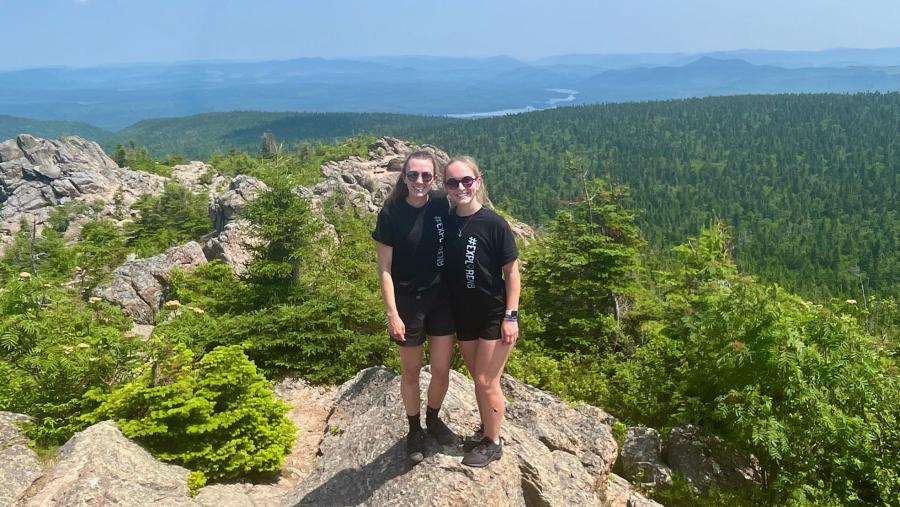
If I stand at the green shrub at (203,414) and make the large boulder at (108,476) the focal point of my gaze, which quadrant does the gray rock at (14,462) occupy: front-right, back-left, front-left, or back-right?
front-right

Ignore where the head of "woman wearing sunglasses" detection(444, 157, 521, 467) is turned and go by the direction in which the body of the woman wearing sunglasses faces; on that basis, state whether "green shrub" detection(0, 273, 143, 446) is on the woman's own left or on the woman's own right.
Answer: on the woman's own right

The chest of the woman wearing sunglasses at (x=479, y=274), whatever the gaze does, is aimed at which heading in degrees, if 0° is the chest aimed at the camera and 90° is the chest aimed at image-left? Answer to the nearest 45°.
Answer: approximately 45°

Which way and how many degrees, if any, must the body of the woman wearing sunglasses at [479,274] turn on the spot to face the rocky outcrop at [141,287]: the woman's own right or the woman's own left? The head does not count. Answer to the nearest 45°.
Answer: approximately 90° to the woman's own right

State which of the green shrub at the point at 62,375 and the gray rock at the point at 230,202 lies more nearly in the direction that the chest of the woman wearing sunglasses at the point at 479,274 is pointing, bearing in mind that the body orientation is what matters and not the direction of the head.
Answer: the green shrub
